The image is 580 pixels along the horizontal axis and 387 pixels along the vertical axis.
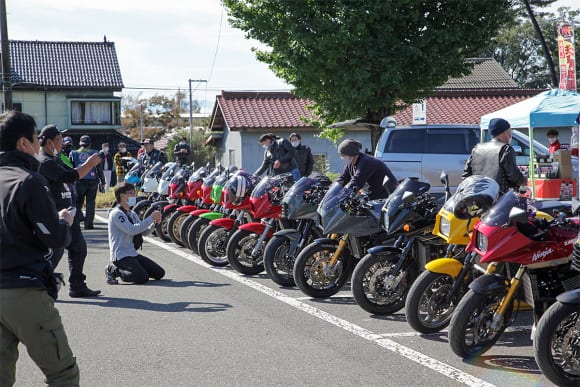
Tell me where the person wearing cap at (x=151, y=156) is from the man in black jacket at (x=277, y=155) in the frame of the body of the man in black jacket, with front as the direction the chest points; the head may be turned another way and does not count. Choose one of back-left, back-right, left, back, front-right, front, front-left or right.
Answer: right

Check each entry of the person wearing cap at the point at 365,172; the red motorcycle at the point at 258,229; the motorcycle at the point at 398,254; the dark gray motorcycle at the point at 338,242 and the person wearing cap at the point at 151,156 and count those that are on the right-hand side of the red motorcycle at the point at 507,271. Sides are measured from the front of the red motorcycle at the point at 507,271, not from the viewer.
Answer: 5

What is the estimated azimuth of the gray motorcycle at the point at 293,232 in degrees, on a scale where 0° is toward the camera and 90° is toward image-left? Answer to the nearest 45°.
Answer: approximately 45°

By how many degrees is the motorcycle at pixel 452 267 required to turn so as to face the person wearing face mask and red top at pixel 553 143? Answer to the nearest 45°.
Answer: approximately 135° to its right

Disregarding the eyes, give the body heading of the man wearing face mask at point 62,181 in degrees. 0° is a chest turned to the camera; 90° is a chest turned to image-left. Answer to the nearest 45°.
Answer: approximately 270°

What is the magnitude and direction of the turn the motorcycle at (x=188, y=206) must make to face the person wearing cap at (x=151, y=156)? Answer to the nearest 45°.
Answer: approximately 135° to its right

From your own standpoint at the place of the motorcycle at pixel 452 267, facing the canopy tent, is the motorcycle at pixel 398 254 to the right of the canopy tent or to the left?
left

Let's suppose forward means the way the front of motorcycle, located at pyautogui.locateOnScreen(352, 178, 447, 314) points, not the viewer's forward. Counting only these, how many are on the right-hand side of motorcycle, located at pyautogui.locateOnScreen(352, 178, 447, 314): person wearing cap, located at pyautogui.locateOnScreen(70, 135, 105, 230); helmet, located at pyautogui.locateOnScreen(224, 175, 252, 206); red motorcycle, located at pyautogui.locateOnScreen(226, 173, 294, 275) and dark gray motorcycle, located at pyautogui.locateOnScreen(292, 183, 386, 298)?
4

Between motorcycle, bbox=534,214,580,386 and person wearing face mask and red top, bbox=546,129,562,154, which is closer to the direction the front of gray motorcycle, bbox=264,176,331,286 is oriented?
the motorcycle

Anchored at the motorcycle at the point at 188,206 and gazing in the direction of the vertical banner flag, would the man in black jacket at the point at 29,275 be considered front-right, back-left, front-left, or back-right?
back-right

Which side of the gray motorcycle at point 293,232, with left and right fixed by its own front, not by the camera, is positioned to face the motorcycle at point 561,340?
left

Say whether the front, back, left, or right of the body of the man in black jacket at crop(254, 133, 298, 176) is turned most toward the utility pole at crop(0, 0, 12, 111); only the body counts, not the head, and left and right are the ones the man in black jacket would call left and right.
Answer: right
